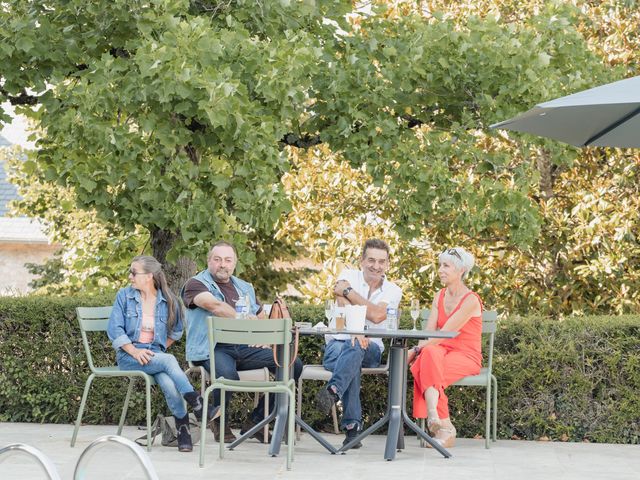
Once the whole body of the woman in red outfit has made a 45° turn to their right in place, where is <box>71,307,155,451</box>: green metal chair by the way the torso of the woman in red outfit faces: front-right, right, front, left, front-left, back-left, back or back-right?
front

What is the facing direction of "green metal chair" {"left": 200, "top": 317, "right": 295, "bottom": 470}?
away from the camera

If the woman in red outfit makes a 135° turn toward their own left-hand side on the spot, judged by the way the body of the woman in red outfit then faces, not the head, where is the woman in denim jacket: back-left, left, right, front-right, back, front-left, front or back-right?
back

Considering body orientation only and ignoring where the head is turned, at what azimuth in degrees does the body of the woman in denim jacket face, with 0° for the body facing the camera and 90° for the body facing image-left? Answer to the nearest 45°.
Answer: approximately 315°

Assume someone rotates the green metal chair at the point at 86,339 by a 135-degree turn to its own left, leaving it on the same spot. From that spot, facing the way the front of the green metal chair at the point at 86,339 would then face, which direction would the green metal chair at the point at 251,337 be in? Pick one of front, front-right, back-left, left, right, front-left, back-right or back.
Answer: back-right

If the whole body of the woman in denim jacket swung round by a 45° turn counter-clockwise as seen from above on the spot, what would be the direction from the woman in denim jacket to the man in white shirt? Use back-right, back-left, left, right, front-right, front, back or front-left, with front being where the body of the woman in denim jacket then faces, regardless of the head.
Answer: front

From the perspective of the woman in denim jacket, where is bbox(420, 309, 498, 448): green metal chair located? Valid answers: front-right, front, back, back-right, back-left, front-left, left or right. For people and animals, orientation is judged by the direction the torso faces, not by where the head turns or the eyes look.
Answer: front-left

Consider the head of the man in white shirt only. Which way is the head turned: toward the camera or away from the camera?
toward the camera

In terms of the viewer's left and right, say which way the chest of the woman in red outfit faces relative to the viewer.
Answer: facing the viewer and to the left of the viewer

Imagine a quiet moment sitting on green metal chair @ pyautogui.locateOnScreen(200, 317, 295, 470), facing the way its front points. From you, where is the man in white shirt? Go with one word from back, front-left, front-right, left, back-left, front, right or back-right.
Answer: front-right

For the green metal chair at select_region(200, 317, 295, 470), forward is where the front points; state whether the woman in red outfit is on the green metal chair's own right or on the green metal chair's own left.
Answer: on the green metal chair's own right

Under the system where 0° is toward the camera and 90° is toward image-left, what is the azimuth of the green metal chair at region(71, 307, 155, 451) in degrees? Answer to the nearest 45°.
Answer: approximately 315°
